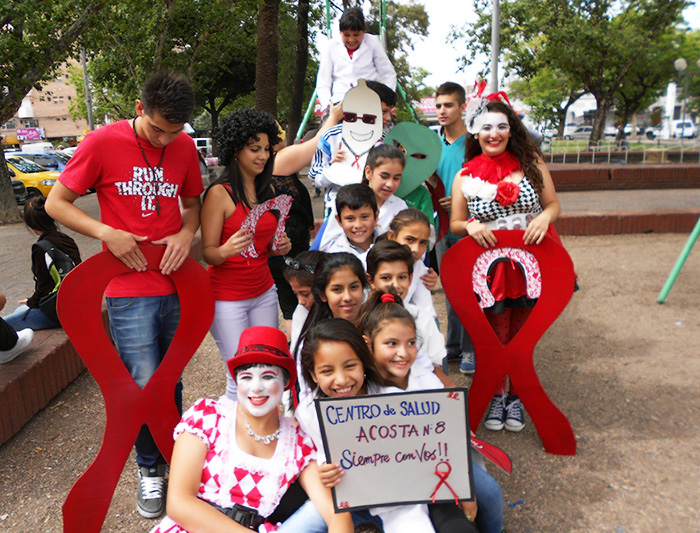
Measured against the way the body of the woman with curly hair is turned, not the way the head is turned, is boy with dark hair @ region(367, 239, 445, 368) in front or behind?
in front

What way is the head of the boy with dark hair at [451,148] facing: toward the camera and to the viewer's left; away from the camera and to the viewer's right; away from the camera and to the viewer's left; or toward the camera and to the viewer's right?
toward the camera and to the viewer's left

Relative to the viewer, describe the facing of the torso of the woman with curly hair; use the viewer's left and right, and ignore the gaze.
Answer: facing the viewer and to the right of the viewer

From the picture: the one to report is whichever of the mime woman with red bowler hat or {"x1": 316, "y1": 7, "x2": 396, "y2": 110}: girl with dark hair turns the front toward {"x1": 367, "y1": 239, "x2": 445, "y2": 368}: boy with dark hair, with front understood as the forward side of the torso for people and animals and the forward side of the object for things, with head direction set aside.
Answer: {"x1": 316, "y1": 7, "x2": 396, "y2": 110}: girl with dark hair

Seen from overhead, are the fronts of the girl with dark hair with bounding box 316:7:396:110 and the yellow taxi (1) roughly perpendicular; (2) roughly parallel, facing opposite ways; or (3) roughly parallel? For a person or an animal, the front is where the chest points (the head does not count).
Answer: roughly perpendicular

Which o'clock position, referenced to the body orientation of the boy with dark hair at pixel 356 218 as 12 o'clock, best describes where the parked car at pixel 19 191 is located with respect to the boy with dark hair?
The parked car is roughly at 5 o'clock from the boy with dark hair.

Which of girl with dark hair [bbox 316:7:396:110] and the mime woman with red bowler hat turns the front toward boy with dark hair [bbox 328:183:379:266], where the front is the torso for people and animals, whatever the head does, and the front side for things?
girl with dark hair [bbox 316:7:396:110]

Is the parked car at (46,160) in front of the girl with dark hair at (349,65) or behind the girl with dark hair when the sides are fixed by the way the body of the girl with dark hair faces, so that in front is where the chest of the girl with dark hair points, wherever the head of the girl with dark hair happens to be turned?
behind

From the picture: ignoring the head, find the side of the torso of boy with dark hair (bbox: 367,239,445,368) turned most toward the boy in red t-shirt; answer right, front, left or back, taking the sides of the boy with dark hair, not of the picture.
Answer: right

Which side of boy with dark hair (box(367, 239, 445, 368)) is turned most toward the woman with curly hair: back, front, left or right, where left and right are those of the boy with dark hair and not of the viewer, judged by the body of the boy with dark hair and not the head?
right

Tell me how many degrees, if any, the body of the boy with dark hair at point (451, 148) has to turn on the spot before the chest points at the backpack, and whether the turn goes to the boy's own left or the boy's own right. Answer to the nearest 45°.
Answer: approximately 45° to the boy's own right

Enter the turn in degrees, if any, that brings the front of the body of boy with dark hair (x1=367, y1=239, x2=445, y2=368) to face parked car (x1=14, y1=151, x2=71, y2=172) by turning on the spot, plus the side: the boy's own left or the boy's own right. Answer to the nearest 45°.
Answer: approximately 135° to the boy's own right

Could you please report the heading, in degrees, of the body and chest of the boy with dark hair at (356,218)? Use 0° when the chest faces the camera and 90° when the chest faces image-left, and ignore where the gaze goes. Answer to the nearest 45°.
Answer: approximately 0°
